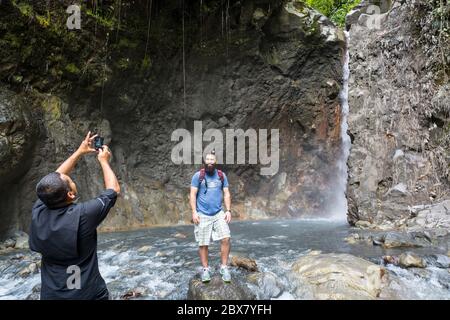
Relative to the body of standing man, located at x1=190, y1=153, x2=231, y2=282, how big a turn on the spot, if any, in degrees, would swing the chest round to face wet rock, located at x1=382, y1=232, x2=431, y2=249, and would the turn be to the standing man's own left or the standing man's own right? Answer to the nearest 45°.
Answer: approximately 135° to the standing man's own left

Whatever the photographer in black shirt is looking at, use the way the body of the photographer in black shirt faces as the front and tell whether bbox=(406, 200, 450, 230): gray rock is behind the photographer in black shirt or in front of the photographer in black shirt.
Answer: in front

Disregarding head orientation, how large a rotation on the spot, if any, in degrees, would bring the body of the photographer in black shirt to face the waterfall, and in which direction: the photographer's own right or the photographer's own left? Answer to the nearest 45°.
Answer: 0° — they already face it

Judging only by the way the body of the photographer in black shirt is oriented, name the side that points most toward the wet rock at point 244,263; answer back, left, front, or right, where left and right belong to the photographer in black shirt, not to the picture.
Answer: front

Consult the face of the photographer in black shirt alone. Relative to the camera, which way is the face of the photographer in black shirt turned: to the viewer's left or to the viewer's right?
to the viewer's right

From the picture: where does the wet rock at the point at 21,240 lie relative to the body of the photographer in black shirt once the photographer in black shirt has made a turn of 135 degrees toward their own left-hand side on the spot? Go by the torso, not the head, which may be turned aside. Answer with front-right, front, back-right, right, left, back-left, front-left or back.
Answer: right

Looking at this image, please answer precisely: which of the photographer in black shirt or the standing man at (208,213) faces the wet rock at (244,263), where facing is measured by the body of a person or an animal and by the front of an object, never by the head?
the photographer in black shirt

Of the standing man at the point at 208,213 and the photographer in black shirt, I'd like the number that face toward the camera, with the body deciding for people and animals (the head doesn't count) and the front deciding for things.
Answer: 1

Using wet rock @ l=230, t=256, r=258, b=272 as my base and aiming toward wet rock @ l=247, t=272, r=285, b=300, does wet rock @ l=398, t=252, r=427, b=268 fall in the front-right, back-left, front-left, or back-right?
front-left

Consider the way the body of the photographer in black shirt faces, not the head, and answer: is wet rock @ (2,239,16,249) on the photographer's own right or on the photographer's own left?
on the photographer's own left

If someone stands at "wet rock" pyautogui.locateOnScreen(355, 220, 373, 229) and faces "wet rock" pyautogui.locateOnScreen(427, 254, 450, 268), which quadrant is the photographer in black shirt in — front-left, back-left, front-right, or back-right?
front-right

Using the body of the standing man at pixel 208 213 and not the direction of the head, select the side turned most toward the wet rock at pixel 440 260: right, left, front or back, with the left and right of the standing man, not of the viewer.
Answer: left

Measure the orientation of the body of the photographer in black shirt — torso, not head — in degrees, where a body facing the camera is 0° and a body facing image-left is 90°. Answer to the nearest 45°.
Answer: approximately 225°

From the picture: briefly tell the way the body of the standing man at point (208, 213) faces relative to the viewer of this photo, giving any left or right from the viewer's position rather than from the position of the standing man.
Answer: facing the viewer

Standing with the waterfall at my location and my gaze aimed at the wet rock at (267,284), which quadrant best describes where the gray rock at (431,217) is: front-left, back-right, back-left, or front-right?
front-left

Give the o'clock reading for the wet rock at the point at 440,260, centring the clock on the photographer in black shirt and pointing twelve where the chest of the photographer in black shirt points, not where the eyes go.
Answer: The wet rock is roughly at 1 o'clock from the photographer in black shirt.

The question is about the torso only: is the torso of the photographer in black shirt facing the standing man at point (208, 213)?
yes
